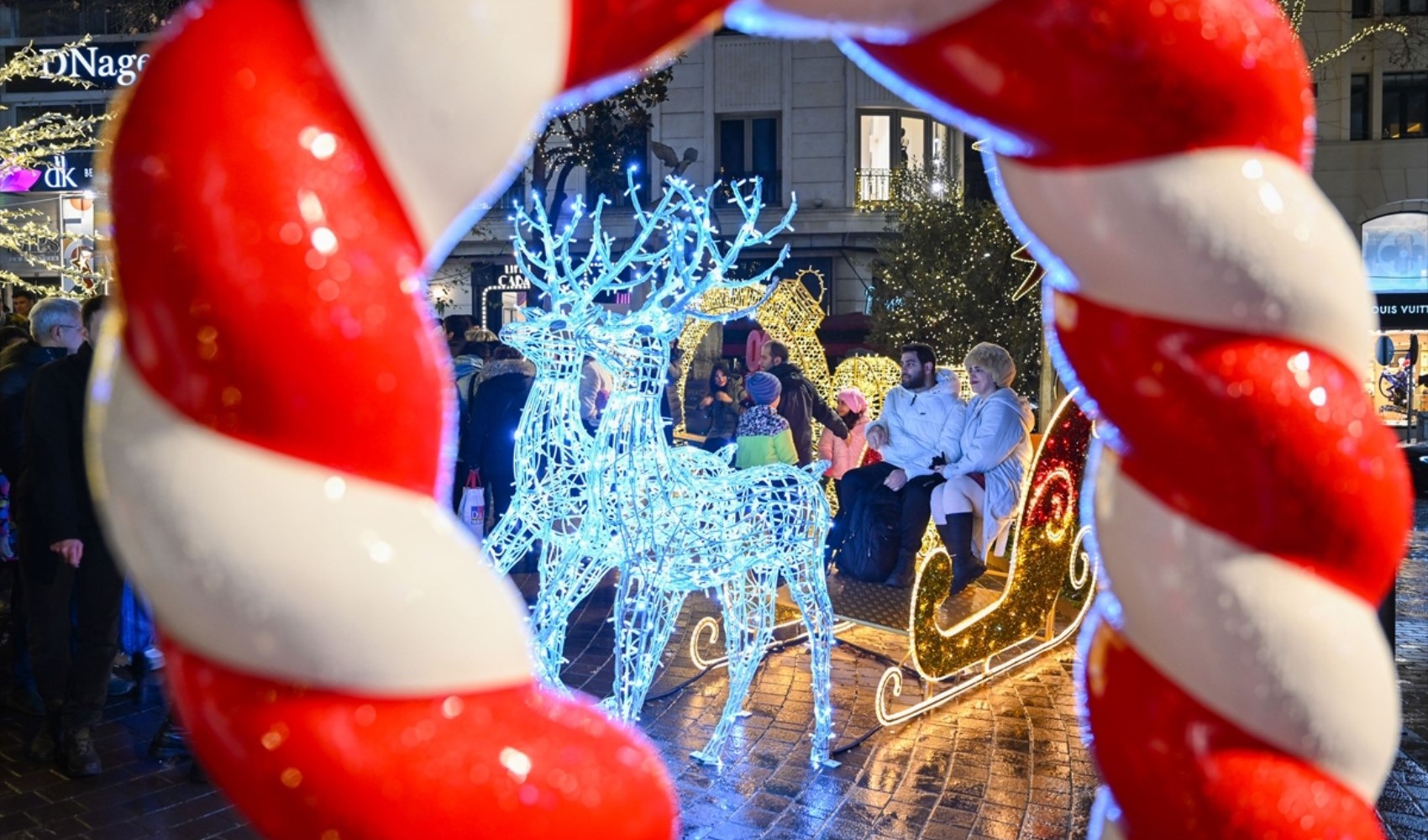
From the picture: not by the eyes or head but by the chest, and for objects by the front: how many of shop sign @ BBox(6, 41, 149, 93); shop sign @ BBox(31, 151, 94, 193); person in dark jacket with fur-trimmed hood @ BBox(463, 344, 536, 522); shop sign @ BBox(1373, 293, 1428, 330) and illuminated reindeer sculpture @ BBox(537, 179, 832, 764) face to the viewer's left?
1

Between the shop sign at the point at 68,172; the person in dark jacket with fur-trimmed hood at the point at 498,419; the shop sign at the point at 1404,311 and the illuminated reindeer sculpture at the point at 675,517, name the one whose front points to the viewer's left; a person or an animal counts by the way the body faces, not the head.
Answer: the illuminated reindeer sculpture

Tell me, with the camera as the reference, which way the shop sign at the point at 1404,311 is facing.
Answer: facing the viewer

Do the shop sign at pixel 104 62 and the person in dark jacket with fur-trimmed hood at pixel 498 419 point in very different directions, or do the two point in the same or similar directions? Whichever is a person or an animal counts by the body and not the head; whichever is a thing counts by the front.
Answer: very different directions

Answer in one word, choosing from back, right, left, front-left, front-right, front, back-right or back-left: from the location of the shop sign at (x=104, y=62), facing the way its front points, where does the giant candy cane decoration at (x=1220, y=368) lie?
front

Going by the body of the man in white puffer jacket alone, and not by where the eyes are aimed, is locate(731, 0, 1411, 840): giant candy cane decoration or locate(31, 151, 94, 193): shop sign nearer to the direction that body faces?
the giant candy cane decoration

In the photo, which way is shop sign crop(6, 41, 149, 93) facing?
toward the camera

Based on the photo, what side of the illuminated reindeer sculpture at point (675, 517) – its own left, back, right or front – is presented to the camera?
left

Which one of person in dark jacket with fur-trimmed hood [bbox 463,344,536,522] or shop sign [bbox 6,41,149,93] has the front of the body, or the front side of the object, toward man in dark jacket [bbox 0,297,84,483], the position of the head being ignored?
the shop sign

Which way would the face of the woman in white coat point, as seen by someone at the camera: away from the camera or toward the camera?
toward the camera

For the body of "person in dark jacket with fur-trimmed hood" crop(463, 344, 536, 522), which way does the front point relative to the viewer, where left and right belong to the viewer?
facing away from the viewer

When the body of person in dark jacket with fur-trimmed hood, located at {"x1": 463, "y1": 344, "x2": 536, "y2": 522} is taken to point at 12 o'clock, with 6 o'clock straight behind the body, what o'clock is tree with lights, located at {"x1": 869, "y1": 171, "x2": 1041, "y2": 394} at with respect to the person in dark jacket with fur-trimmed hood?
The tree with lights is roughly at 1 o'clock from the person in dark jacket with fur-trimmed hood.

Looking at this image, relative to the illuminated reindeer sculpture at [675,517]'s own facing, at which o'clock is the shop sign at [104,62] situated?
The shop sign is roughly at 2 o'clock from the illuminated reindeer sculpture.

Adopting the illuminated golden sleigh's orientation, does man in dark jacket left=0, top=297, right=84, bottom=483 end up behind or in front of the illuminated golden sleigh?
in front

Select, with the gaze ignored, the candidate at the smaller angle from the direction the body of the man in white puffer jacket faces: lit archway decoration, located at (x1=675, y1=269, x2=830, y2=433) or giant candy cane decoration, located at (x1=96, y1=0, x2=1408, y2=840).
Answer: the giant candy cane decoration
